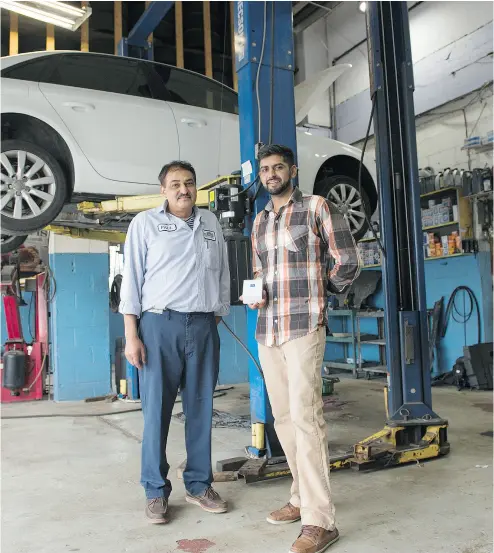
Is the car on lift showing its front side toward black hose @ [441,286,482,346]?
yes

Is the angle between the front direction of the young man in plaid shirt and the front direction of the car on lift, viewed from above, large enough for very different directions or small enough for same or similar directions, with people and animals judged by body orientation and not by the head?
very different directions

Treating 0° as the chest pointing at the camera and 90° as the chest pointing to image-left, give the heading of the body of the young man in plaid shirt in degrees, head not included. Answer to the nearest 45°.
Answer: approximately 45°

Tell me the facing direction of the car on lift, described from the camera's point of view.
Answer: facing away from the viewer and to the right of the viewer

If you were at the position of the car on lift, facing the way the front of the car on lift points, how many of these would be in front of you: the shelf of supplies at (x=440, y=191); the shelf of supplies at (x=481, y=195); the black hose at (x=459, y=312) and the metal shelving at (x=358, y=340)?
4

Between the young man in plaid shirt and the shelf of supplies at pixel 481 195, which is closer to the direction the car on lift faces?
the shelf of supplies

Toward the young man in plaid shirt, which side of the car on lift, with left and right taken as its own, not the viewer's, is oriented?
right

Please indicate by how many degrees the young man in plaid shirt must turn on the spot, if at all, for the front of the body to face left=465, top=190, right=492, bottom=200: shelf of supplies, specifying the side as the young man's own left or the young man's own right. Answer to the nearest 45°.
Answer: approximately 180°

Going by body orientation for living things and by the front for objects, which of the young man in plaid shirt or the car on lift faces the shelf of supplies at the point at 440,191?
the car on lift

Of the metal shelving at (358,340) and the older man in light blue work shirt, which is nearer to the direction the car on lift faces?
the metal shelving

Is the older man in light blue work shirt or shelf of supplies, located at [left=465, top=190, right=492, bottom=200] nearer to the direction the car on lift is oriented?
the shelf of supplies

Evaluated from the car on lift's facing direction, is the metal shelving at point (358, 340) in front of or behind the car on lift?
in front
